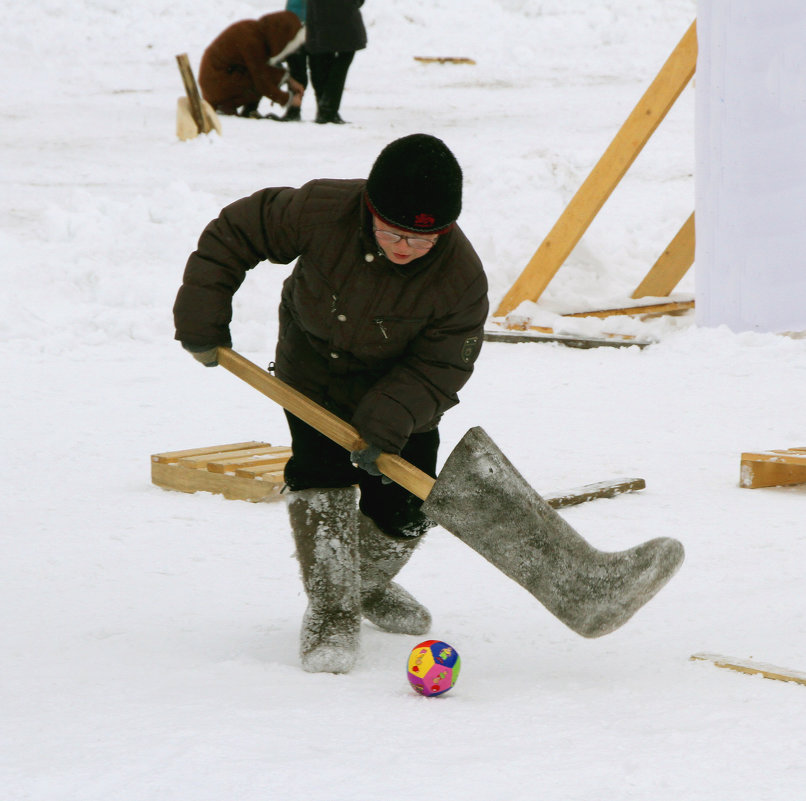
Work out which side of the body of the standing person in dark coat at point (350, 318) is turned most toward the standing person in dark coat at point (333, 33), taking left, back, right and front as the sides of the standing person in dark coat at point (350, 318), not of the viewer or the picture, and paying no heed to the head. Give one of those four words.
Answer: back

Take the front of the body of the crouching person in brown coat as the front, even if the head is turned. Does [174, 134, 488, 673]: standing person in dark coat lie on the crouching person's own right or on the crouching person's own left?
on the crouching person's own right

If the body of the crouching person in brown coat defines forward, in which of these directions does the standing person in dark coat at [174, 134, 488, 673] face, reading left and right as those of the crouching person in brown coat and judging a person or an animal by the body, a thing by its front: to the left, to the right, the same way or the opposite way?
to the right

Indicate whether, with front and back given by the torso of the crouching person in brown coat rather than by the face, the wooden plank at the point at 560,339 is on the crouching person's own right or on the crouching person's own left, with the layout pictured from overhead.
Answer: on the crouching person's own right

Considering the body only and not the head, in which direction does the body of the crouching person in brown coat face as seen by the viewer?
to the viewer's right

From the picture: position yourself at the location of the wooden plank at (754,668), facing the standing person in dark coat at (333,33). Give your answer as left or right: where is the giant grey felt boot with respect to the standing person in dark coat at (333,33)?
left
